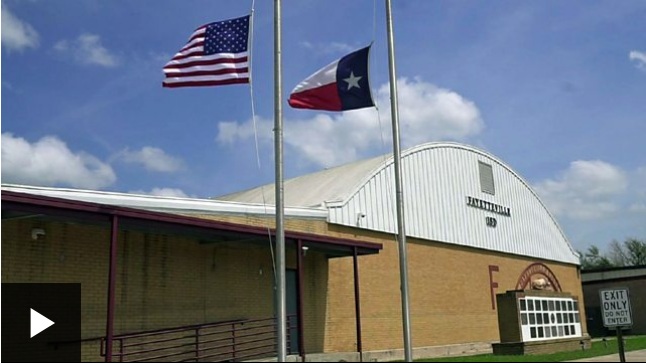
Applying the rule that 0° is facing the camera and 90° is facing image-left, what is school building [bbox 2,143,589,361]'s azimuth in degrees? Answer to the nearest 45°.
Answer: approximately 315°

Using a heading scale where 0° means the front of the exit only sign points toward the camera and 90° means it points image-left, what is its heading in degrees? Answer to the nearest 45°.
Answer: approximately 0°

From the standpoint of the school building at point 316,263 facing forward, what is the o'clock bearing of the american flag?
The american flag is roughly at 2 o'clock from the school building.

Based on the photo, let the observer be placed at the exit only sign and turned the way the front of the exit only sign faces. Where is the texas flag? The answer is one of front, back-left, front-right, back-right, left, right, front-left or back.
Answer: front-right

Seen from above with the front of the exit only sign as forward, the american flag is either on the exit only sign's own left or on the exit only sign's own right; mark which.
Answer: on the exit only sign's own right
